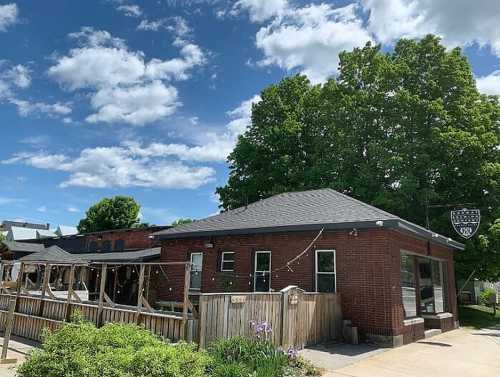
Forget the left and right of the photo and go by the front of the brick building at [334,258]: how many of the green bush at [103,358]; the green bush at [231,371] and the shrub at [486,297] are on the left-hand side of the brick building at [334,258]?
1

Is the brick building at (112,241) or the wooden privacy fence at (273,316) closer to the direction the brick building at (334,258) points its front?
the wooden privacy fence

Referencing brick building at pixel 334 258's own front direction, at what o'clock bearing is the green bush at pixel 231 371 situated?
The green bush is roughly at 2 o'clock from the brick building.

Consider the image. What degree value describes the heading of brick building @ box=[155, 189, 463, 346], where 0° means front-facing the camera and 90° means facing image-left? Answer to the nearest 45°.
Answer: approximately 315°

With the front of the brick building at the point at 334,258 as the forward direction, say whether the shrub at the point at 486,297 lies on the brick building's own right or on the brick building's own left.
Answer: on the brick building's own left

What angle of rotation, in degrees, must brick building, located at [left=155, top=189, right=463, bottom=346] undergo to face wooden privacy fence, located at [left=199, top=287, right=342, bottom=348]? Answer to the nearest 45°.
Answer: approximately 45° to its right

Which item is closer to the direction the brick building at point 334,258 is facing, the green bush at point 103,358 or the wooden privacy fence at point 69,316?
the green bush

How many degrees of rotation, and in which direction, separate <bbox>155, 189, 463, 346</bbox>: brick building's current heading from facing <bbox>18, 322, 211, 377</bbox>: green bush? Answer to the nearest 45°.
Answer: approximately 45° to its right

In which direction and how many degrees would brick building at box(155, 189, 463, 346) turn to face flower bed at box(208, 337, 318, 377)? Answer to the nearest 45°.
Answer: approximately 45° to its right

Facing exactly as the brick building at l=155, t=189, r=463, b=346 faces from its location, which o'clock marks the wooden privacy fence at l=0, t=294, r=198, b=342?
The wooden privacy fence is roughly at 4 o'clock from the brick building.

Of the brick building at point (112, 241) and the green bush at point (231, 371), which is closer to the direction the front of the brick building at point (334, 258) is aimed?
the green bush

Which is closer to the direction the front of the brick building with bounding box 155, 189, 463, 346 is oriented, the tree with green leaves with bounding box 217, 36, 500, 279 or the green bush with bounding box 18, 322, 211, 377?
the green bush
